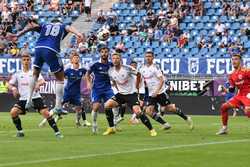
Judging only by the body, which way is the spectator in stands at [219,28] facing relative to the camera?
toward the camera

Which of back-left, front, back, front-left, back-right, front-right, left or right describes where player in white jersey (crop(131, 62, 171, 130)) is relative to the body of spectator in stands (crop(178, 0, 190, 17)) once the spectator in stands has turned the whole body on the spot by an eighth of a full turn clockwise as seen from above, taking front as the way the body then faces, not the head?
front-left

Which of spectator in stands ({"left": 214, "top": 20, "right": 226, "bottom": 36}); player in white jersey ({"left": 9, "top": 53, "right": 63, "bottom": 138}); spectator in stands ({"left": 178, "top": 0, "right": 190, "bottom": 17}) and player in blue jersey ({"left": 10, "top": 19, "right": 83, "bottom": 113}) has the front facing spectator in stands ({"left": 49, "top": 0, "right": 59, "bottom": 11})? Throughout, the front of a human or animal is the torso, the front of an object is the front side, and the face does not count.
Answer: the player in blue jersey

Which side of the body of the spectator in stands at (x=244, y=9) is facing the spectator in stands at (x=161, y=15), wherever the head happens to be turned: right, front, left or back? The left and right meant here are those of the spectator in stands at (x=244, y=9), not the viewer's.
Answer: right

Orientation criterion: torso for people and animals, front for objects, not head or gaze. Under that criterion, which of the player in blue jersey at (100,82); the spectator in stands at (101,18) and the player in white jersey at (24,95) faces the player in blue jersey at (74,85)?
the spectator in stands

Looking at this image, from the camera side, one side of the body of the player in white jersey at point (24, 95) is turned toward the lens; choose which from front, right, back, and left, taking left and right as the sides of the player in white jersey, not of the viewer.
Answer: front

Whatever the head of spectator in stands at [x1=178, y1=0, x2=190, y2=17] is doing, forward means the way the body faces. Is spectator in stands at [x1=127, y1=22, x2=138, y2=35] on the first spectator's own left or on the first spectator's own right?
on the first spectator's own right

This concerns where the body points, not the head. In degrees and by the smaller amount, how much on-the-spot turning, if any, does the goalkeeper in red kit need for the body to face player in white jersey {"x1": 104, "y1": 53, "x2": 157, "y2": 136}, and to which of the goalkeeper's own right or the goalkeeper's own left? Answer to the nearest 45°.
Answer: approximately 45° to the goalkeeper's own right
